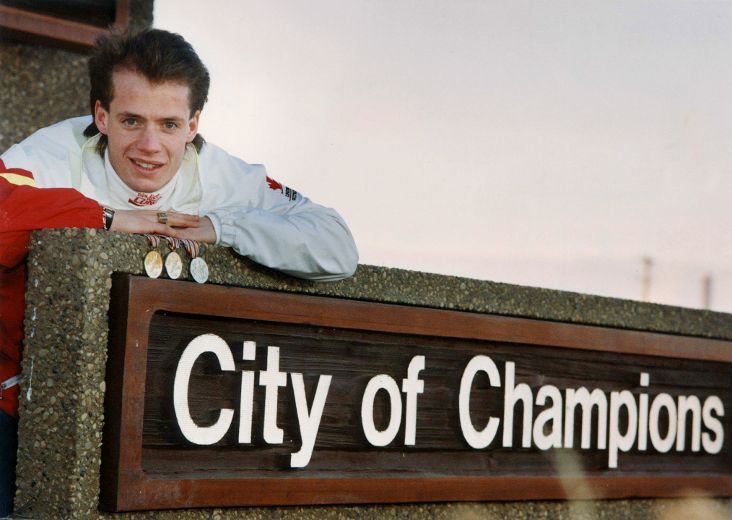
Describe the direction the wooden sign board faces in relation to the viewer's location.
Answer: facing the viewer and to the right of the viewer

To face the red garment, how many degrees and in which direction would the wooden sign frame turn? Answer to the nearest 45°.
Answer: approximately 90° to its right

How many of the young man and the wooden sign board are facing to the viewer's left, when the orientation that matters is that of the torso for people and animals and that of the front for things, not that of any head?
0

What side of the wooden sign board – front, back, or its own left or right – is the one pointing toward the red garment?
right

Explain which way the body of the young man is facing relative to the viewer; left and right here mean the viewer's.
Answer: facing the viewer

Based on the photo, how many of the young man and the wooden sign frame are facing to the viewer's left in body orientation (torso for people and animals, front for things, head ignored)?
0
